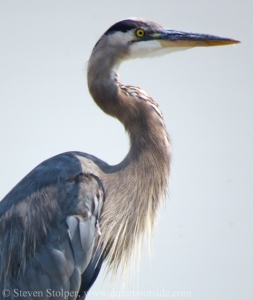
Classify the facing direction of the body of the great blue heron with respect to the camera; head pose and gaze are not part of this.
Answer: to the viewer's right
